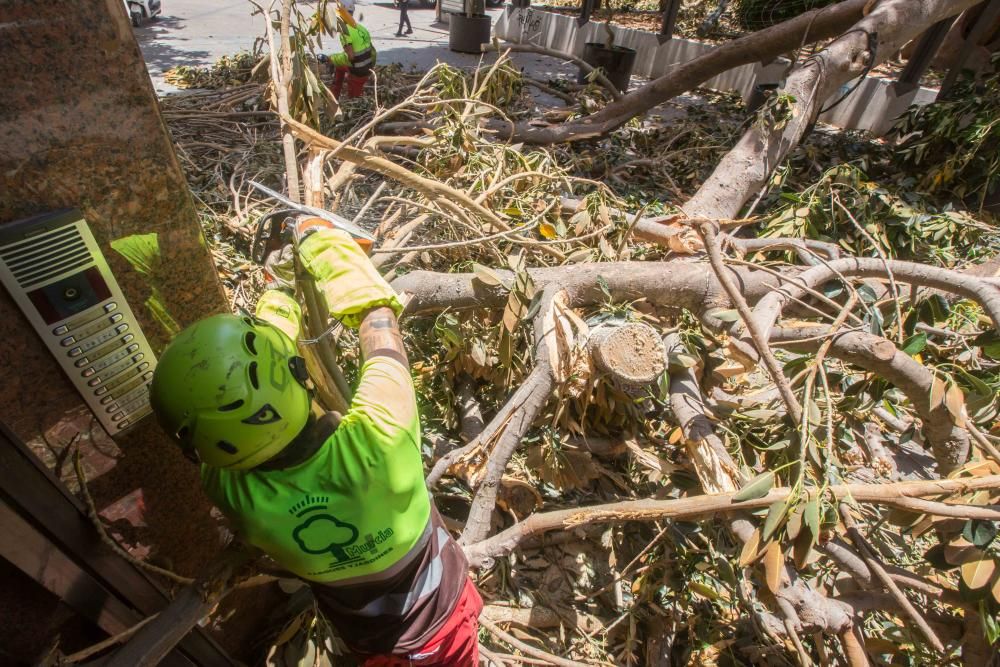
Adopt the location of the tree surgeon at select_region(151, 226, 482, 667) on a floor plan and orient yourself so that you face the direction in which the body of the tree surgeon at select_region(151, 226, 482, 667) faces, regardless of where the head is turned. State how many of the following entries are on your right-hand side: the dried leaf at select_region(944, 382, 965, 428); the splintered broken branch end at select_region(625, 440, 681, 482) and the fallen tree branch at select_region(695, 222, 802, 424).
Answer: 3

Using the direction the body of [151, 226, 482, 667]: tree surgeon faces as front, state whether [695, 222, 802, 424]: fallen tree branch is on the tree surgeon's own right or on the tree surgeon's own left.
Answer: on the tree surgeon's own right

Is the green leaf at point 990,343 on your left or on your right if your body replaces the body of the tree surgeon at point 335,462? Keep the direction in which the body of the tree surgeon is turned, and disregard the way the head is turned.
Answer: on your right

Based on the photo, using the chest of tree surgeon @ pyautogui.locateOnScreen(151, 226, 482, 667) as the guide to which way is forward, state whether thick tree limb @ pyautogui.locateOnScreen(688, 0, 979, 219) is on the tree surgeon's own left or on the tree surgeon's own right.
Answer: on the tree surgeon's own right

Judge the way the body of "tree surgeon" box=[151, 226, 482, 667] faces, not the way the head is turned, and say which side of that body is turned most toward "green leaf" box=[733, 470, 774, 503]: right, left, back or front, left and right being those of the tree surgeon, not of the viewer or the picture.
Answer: right

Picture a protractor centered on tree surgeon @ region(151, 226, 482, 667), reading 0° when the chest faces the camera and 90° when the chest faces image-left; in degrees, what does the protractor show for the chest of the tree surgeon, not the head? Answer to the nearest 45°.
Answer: approximately 180°

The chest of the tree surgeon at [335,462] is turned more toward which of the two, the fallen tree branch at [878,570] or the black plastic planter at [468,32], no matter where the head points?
the black plastic planter

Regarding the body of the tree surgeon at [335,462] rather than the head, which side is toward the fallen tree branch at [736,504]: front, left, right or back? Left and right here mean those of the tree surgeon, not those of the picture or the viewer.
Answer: right

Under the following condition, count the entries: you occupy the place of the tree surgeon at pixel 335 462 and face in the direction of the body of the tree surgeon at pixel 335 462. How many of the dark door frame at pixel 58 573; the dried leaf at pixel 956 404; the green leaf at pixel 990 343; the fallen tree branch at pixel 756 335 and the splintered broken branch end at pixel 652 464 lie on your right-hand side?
4

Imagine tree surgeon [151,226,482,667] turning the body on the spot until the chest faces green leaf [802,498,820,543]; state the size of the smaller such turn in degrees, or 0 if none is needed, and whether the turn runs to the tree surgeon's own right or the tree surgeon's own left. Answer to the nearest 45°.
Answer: approximately 135° to the tree surgeon's own right

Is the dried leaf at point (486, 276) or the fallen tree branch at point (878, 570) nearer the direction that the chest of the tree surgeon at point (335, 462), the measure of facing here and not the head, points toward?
the dried leaf

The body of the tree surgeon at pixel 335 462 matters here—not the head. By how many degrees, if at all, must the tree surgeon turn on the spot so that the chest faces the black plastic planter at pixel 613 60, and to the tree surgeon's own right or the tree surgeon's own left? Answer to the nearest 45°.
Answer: approximately 45° to the tree surgeon's own right

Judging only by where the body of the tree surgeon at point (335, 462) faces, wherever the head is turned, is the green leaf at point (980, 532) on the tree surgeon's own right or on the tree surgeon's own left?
on the tree surgeon's own right
